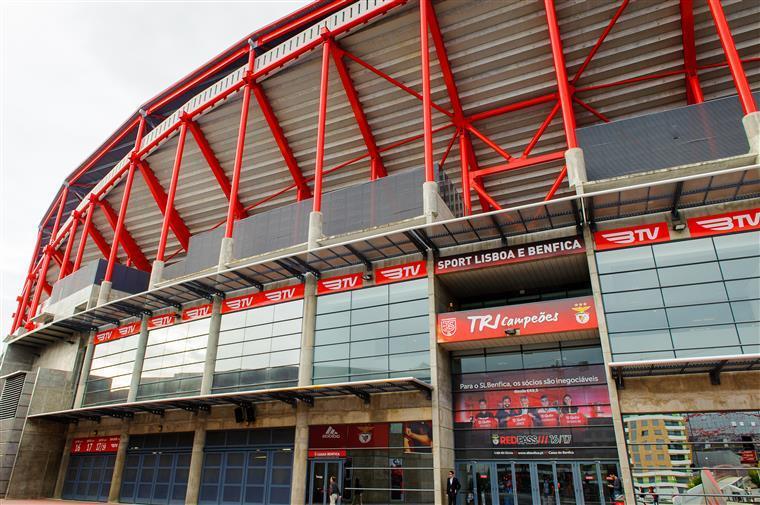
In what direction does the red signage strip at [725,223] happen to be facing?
toward the camera

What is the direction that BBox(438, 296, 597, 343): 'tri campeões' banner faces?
toward the camera

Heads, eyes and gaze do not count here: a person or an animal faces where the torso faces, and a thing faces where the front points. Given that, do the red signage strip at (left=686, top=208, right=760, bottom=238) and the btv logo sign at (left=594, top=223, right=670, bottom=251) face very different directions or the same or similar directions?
same or similar directions

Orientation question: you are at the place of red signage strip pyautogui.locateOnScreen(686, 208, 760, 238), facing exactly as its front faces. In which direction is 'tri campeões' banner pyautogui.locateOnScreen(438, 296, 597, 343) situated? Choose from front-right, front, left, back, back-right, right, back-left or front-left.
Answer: right

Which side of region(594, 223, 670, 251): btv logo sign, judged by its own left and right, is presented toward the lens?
front

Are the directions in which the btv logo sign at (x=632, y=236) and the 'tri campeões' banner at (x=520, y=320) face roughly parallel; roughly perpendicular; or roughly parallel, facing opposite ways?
roughly parallel

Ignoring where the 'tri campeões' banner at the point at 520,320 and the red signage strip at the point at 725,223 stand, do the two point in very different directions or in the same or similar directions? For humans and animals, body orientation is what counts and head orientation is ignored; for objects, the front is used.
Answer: same or similar directions

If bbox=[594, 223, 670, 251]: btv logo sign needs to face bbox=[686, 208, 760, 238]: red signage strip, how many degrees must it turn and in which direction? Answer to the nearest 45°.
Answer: approximately 90° to its left

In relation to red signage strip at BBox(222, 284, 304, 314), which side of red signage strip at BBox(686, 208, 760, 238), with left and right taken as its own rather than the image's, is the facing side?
right

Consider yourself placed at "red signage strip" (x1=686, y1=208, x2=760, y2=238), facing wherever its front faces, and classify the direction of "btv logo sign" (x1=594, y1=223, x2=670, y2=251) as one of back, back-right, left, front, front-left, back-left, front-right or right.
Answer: right

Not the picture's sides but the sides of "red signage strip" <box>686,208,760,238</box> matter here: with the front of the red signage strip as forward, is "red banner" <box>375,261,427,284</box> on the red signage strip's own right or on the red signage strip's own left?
on the red signage strip's own right

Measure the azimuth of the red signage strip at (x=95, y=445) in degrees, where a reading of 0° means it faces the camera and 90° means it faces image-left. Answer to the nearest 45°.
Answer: approximately 0°

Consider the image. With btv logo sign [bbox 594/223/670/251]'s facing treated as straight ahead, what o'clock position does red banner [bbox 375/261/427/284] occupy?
The red banner is roughly at 3 o'clock from the btv logo sign.

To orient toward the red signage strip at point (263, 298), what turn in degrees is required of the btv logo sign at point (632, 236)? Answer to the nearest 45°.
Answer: approximately 90° to its right
